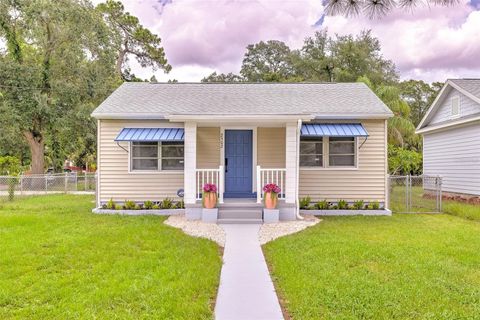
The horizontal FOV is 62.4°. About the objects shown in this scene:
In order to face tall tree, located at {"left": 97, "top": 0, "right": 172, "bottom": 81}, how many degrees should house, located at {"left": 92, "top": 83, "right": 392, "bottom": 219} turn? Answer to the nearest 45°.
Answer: approximately 135° to its right

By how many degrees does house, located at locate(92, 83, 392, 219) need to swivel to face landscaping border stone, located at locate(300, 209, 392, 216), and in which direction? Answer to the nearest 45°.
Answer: approximately 90° to its left

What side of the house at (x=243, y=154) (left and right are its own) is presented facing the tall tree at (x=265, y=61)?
back

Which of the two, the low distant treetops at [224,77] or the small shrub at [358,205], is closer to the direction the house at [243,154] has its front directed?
the small shrub

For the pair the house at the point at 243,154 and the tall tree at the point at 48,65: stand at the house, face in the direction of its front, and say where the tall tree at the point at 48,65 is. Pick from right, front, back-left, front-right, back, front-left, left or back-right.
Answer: back-right

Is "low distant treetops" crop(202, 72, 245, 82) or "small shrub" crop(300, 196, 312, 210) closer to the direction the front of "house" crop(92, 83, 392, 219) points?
the small shrub

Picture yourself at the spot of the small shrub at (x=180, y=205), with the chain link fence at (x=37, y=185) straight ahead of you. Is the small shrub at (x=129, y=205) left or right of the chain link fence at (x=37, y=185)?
left

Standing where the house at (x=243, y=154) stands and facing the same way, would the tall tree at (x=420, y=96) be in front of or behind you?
behind

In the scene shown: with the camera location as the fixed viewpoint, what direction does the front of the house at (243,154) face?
facing the viewer
